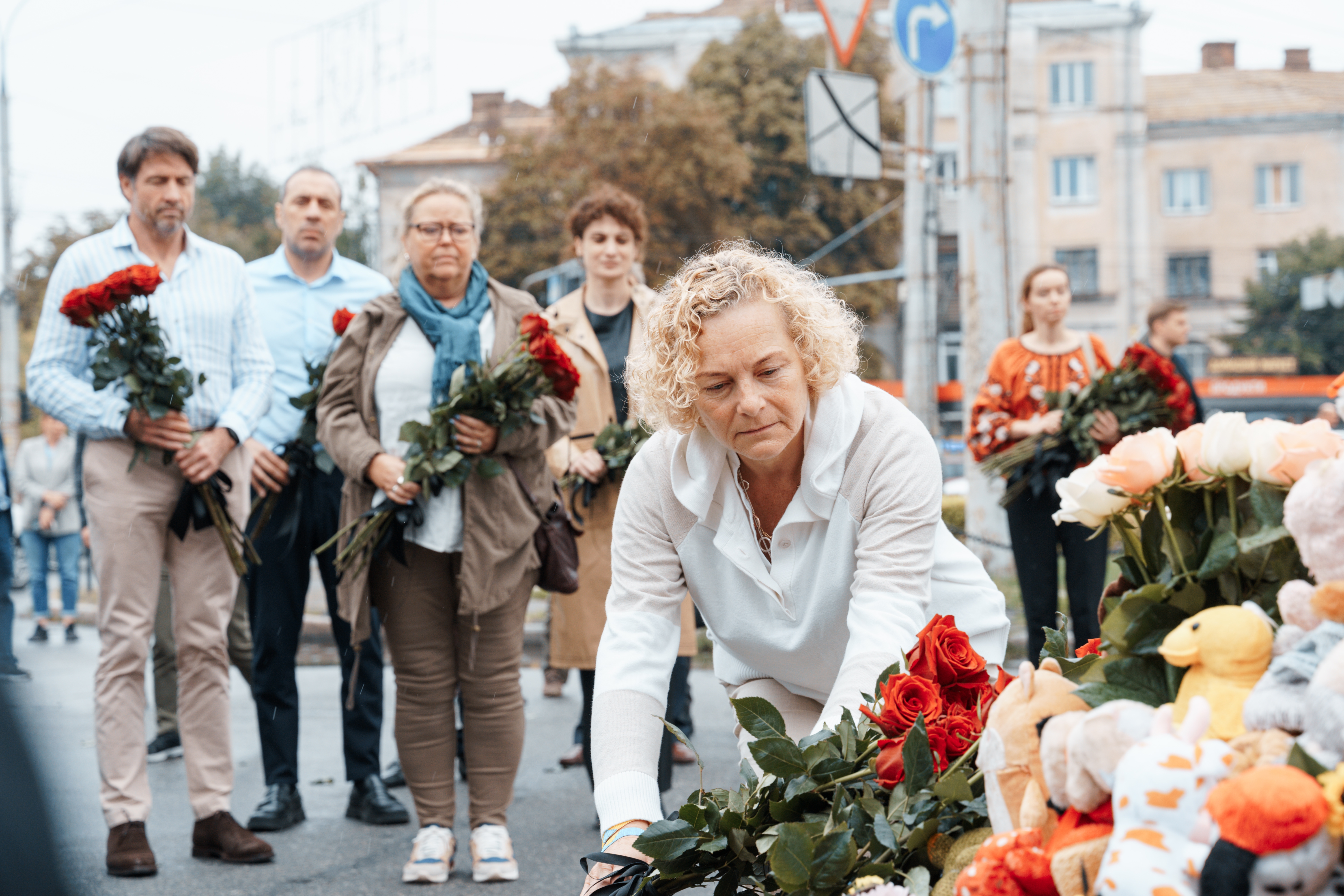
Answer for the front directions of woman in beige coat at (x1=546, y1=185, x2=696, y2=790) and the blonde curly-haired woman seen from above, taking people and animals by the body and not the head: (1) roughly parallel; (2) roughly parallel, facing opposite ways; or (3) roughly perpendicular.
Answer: roughly parallel

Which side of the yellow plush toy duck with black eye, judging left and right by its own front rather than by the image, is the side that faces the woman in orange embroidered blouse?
right

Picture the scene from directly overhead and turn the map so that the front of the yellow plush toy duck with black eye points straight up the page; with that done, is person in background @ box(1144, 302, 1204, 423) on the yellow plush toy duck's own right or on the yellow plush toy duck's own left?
on the yellow plush toy duck's own right

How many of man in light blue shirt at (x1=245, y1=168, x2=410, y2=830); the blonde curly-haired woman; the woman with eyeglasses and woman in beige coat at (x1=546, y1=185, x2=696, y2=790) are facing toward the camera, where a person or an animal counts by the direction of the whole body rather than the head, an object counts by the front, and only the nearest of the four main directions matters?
4

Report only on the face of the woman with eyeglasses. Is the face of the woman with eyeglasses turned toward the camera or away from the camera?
toward the camera

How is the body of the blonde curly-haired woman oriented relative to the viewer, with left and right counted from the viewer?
facing the viewer

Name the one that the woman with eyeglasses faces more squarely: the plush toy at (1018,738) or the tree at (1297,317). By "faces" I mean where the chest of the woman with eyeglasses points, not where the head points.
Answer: the plush toy

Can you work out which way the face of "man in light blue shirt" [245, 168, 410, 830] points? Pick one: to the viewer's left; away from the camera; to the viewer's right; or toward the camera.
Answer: toward the camera

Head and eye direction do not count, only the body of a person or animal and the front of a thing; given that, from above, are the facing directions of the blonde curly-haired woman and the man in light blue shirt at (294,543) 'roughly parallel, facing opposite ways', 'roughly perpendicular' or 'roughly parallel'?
roughly parallel

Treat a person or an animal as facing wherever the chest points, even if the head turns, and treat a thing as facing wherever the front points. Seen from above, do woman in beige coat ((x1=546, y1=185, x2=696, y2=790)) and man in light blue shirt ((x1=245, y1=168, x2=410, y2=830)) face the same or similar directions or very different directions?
same or similar directions

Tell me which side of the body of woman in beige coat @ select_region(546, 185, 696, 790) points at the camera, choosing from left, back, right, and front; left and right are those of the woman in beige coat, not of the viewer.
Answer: front

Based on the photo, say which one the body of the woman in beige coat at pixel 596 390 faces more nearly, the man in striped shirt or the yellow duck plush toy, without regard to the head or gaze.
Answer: the yellow duck plush toy

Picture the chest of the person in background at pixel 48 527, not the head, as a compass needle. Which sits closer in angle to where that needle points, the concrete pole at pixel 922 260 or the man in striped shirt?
the man in striped shirt
